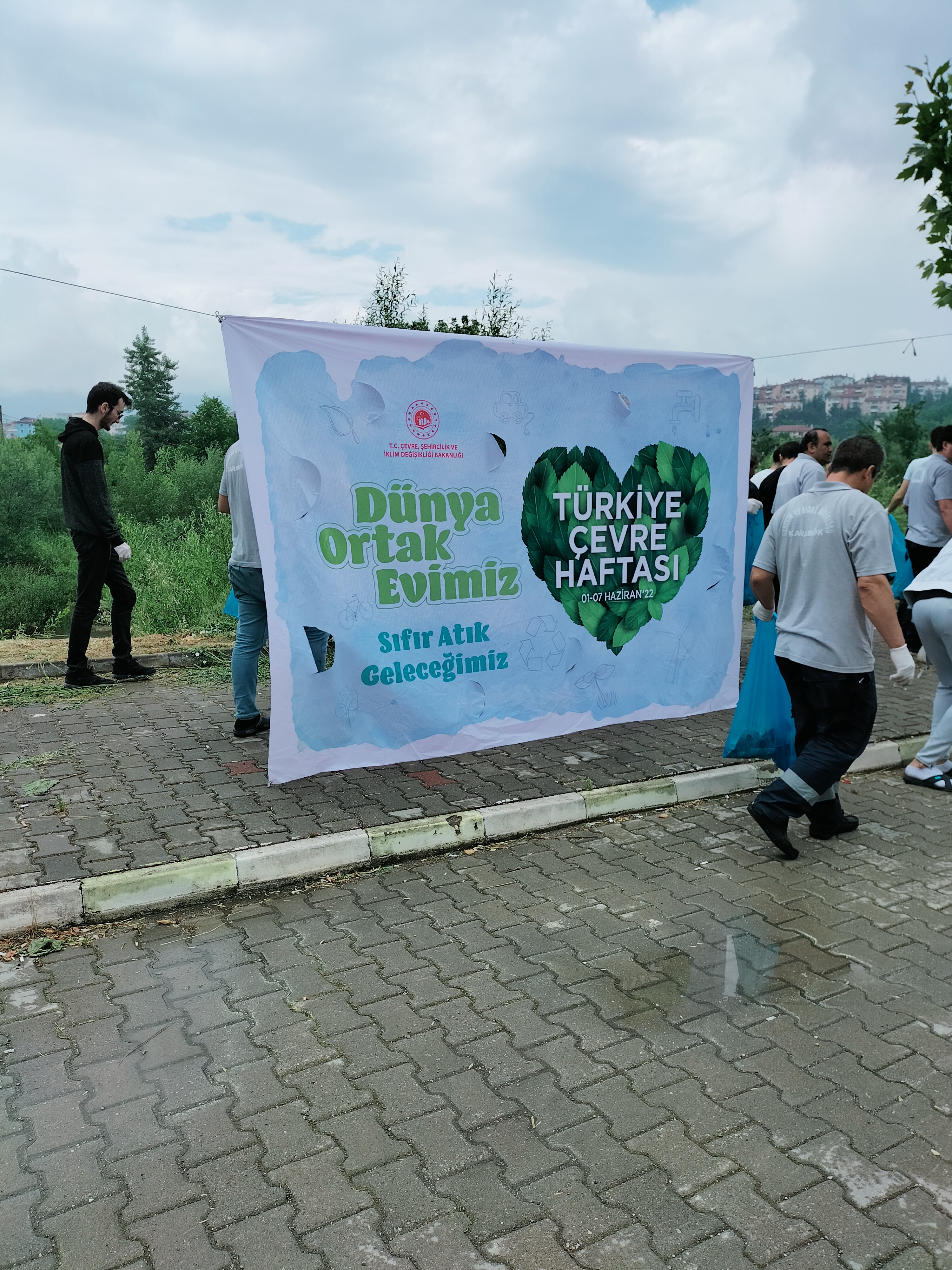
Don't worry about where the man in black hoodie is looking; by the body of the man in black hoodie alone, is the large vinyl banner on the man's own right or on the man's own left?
on the man's own right

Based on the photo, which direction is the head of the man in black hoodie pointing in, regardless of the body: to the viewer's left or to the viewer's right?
to the viewer's right

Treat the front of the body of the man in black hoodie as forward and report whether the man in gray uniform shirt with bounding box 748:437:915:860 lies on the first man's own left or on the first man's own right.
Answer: on the first man's own right

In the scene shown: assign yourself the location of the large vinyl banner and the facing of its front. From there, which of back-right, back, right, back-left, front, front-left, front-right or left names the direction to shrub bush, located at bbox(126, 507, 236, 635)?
back

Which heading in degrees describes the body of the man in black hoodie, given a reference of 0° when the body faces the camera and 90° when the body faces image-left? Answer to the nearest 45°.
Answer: approximately 270°

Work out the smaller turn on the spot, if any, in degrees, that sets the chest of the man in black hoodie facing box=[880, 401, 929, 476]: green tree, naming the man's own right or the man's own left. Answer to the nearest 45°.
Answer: approximately 45° to the man's own left

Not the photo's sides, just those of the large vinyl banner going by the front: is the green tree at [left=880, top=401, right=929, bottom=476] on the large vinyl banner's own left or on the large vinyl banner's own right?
on the large vinyl banner's own left
